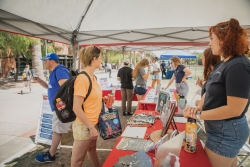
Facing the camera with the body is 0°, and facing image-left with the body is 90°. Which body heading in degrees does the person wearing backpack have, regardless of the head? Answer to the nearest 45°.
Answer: approximately 270°

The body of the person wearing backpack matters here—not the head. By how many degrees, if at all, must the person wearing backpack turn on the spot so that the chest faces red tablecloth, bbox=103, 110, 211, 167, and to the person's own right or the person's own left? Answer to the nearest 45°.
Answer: approximately 45° to the person's own right

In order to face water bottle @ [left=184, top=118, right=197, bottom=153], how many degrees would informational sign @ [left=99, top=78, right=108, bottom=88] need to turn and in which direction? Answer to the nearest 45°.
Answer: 0° — it already faces it

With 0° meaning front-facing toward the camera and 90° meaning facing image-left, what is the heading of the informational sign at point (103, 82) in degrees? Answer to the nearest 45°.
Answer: approximately 0°

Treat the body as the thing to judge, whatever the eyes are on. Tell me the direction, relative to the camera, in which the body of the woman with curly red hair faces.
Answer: to the viewer's left
